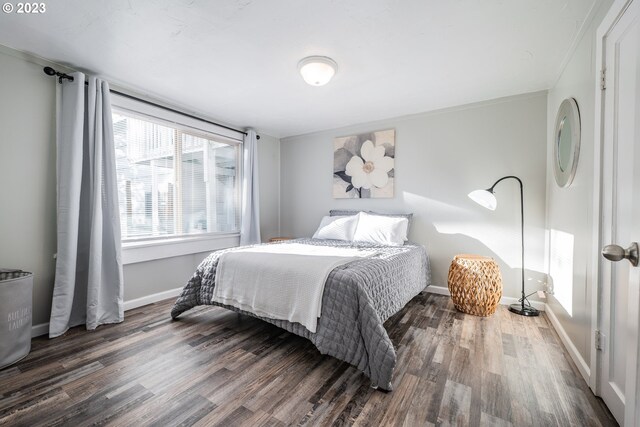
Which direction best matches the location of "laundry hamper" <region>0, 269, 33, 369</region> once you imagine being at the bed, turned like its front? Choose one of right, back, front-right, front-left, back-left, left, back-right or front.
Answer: front-right

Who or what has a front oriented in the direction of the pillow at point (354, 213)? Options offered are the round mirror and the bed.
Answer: the round mirror

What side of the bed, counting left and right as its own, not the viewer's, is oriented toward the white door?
left

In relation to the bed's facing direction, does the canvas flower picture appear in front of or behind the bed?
behind

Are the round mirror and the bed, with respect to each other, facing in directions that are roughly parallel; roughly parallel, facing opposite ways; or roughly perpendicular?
roughly perpendicular

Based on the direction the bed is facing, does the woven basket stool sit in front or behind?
behind

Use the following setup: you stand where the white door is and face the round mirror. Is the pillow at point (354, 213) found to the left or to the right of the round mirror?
left

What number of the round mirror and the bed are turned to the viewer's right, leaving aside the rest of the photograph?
0

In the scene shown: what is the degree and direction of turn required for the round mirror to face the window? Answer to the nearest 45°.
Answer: approximately 45° to its left

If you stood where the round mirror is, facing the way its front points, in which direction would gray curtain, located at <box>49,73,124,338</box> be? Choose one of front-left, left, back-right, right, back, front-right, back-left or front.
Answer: front-left

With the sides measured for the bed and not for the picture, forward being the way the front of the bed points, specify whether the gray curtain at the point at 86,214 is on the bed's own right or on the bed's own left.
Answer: on the bed's own right

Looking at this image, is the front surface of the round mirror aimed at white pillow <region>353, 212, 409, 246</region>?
yes

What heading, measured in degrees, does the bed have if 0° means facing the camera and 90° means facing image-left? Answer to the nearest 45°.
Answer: approximately 45°

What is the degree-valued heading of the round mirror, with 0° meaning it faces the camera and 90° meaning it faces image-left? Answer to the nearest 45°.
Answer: approximately 90°

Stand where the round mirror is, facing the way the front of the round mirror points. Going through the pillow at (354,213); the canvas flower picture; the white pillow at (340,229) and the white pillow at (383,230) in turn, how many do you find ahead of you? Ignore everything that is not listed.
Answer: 4
